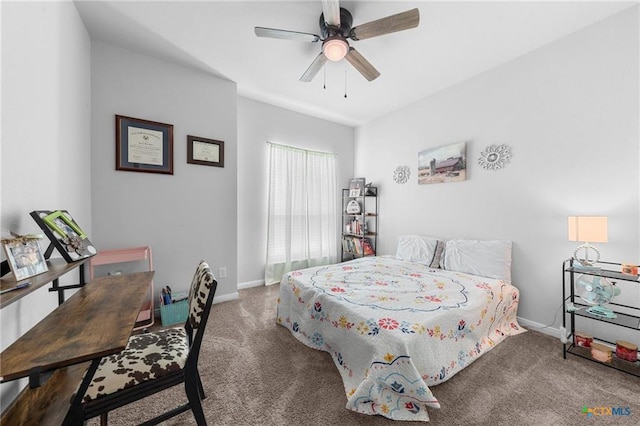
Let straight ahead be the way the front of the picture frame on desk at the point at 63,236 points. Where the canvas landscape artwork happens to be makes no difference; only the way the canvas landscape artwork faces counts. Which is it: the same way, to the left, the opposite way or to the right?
the opposite way

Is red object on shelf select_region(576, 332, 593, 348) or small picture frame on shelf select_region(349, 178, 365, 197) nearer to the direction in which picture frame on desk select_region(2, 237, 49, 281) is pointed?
the red object on shelf

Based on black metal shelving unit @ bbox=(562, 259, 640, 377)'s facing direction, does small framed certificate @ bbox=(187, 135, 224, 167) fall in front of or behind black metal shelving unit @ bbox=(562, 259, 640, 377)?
in front

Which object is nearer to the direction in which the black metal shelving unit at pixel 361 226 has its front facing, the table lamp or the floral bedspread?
the floral bedspread

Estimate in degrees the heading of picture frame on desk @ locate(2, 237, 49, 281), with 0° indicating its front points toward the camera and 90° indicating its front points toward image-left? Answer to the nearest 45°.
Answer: approximately 315°

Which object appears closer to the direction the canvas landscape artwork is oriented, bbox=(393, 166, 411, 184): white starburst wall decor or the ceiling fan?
the ceiling fan

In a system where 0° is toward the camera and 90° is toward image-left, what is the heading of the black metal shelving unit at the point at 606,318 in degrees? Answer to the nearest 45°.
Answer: approximately 45°

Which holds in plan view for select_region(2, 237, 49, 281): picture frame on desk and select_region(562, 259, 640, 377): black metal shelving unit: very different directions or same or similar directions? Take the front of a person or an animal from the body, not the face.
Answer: very different directions

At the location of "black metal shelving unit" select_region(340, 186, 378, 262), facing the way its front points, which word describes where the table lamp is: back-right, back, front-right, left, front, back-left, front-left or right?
left

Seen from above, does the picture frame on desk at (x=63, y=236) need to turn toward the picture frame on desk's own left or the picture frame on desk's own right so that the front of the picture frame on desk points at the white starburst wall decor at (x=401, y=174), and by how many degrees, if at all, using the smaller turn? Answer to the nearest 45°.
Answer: approximately 45° to the picture frame on desk's own left

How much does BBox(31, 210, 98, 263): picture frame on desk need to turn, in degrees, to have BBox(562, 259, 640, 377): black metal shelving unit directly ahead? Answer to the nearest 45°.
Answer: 0° — it already faces it

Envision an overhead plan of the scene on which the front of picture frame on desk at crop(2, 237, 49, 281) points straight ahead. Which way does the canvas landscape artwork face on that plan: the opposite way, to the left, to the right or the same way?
the opposite way

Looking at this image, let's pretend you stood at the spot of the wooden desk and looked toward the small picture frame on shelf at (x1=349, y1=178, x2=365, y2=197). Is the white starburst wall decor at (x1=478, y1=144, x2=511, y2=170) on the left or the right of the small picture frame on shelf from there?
right
